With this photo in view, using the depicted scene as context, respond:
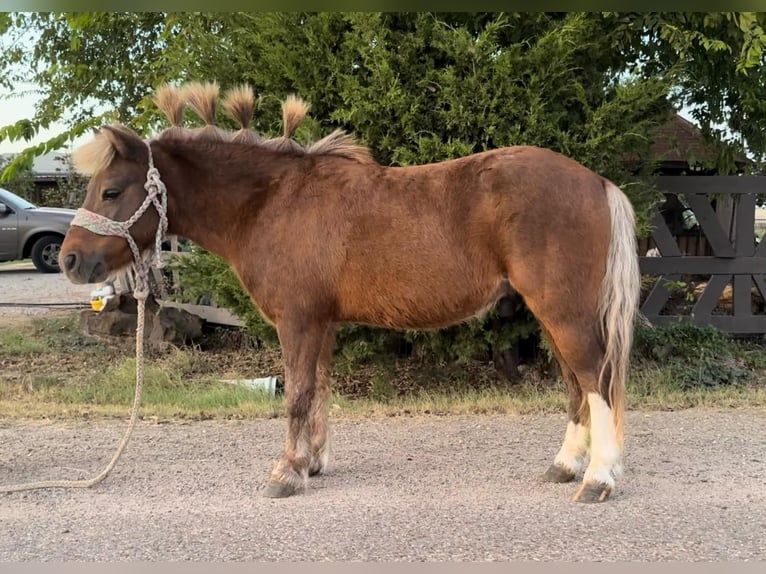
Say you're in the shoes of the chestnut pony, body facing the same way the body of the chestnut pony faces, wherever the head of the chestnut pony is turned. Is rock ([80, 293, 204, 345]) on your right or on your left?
on your right

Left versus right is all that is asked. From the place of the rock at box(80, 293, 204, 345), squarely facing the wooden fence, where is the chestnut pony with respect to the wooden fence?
right

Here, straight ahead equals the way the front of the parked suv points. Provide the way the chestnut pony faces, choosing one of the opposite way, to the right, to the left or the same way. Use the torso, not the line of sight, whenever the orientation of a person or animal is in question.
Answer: the opposite way

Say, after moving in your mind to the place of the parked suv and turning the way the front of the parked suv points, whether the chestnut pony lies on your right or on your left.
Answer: on your right

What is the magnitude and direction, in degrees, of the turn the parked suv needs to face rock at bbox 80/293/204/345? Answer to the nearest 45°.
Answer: approximately 90° to its right

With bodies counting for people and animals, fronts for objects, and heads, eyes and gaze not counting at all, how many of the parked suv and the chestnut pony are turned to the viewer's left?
1

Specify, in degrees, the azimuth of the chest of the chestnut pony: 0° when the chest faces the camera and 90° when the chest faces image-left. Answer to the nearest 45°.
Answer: approximately 90°

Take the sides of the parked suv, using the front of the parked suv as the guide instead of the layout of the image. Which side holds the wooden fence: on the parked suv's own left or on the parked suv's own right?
on the parked suv's own right

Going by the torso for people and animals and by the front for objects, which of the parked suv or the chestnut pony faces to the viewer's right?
the parked suv

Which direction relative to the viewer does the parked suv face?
to the viewer's right

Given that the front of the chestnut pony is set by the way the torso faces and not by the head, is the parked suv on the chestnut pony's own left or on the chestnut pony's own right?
on the chestnut pony's own right
